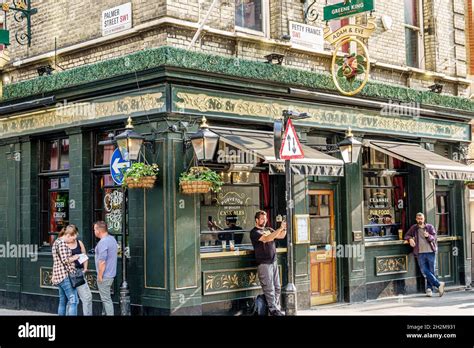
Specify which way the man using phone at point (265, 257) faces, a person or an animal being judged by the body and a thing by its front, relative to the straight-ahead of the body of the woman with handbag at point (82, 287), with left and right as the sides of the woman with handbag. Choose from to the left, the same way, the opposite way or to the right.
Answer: to the left

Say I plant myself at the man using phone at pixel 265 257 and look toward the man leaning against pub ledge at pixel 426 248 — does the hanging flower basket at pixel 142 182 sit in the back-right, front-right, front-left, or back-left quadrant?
back-left

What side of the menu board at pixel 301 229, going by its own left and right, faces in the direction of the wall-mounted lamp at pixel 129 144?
right

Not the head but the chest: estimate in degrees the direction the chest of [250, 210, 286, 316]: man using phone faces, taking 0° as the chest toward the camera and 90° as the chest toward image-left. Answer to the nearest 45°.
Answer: approximately 315°

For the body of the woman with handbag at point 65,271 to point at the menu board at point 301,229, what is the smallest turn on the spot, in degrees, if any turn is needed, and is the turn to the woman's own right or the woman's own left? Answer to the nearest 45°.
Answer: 0° — they already face it

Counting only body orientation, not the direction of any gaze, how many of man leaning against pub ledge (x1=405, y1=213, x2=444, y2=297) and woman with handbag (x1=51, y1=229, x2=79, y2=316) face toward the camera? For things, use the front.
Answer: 1

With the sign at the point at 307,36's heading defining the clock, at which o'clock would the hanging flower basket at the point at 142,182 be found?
The hanging flower basket is roughly at 3 o'clock from the sign.

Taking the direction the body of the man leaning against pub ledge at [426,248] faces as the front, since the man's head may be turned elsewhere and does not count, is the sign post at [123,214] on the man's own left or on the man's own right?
on the man's own right
